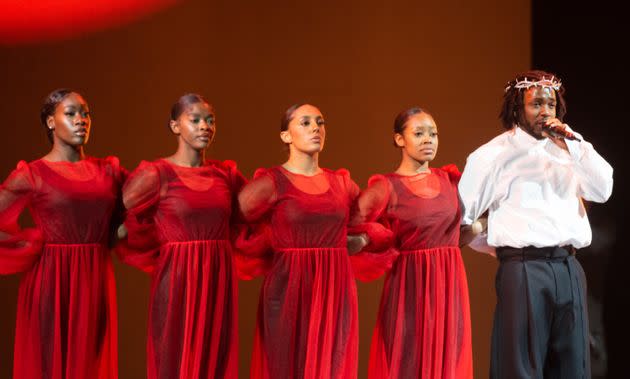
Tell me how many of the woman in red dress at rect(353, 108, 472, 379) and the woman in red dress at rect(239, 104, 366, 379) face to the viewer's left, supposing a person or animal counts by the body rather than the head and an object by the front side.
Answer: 0

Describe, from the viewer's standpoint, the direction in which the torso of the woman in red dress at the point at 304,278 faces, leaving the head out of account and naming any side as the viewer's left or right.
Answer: facing the viewer and to the right of the viewer

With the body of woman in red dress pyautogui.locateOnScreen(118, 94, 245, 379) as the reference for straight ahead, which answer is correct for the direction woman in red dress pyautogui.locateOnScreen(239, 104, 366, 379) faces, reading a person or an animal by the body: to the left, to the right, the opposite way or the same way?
the same way

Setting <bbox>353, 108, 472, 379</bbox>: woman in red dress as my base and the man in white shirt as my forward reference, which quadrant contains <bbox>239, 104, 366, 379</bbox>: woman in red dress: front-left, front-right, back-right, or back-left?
back-right

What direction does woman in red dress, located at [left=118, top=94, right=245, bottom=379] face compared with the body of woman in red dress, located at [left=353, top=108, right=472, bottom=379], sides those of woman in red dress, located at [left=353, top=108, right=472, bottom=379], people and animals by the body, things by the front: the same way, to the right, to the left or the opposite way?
the same way

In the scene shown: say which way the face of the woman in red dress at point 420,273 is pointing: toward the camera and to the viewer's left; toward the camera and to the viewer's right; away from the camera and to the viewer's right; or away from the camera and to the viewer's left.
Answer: toward the camera and to the viewer's right

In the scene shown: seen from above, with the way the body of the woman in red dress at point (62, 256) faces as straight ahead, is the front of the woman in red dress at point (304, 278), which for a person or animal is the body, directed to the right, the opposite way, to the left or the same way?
the same way

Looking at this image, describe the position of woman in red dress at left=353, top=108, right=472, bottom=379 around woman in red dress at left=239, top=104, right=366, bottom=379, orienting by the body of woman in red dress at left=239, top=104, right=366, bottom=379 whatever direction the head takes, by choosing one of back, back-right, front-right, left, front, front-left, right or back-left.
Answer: front-left

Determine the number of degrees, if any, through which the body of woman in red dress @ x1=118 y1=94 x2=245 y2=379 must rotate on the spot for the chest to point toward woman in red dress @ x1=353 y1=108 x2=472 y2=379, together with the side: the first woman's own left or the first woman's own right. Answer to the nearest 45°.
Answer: approximately 45° to the first woman's own left

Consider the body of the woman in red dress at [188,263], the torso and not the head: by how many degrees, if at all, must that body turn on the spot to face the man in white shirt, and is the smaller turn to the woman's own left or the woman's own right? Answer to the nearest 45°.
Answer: approximately 45° to the woman's own left

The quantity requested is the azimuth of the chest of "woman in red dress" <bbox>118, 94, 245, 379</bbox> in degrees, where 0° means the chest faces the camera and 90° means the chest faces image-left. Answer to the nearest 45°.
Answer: approximately 315°

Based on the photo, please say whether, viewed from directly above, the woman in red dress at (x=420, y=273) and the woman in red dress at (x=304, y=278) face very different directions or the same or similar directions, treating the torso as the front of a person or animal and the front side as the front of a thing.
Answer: same or similar directions

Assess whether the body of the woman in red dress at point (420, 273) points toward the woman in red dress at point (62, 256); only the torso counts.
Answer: no

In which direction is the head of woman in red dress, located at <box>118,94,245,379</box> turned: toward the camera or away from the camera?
toward the camera

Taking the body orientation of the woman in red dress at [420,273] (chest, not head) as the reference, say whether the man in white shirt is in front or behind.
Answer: in front

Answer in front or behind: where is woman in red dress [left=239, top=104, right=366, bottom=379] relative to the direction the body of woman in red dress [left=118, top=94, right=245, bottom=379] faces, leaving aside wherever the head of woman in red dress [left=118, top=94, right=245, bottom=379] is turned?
in front

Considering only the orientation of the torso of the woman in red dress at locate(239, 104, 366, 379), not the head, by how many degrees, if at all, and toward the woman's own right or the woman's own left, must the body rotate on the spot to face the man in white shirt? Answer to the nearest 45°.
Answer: approximately 45° to the woman's own left

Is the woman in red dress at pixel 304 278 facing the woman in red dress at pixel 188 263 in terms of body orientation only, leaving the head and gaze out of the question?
no

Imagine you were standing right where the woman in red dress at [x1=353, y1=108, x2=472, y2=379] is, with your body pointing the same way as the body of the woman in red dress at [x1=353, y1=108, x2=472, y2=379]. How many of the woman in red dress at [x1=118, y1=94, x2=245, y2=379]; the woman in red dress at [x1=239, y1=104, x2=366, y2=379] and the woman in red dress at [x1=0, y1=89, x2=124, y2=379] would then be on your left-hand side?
0
